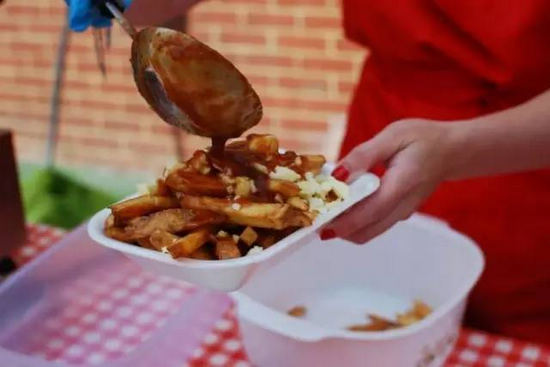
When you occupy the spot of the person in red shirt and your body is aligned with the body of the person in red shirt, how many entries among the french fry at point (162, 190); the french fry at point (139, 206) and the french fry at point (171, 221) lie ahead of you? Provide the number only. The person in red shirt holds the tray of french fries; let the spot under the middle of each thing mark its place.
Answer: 3

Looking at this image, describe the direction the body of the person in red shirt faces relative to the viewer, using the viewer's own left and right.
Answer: facing the viewer and to the left of the viewer

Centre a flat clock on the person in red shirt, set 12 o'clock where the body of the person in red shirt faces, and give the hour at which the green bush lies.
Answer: The green bush is roughly at 3 o'clock from the person in red shirt.
